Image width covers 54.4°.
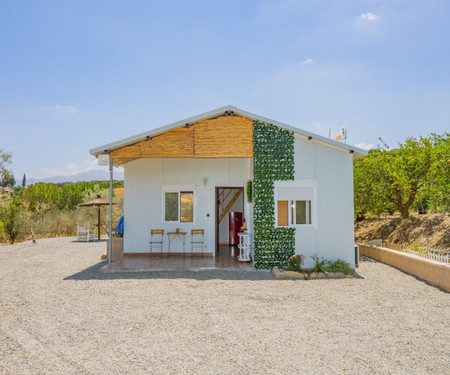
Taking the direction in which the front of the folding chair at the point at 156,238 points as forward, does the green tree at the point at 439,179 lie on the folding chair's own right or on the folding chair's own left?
on the folding chair's own left

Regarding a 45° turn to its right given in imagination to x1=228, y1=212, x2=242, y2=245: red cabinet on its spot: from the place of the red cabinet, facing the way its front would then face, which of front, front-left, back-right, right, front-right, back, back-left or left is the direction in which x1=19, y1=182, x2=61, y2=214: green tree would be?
right

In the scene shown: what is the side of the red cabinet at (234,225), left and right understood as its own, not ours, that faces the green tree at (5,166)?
right

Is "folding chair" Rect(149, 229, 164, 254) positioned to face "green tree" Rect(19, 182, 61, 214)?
no

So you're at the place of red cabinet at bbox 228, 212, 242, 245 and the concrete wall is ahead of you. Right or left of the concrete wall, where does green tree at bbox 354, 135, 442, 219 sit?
left

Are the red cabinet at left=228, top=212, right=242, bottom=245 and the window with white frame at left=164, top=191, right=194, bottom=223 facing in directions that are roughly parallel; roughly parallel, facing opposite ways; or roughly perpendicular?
roughly parallel

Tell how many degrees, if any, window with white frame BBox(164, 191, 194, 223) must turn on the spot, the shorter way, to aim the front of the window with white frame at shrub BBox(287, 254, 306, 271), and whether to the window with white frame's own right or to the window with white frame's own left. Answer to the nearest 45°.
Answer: approximately 45° to the window with white frame's own left

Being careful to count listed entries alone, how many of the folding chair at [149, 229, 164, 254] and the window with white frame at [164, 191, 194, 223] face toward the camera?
2

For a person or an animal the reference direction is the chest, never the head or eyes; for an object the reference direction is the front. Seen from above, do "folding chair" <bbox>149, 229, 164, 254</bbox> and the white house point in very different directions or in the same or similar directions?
same or similar directions

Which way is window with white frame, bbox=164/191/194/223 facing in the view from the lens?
facing the viewer

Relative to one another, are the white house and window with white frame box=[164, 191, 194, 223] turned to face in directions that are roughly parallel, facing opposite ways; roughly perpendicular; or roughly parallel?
roughly parallel

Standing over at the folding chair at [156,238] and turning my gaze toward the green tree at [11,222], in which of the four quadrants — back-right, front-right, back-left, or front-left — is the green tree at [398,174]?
back-right

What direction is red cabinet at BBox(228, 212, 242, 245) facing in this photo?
toward the camera

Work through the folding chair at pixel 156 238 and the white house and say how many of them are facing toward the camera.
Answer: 2

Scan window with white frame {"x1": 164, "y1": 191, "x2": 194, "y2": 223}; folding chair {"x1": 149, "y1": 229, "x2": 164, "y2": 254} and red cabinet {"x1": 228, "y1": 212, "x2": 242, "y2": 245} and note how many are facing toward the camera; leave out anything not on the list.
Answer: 3

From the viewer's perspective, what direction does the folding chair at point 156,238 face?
toward the camera

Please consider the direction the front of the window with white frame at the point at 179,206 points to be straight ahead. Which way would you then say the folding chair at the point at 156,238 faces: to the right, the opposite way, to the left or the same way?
the same way

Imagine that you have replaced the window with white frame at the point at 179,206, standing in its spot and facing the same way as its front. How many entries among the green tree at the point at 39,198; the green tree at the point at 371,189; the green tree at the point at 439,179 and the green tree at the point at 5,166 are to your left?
2

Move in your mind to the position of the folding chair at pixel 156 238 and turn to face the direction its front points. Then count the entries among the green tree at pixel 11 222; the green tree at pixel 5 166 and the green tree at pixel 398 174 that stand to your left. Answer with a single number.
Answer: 1
